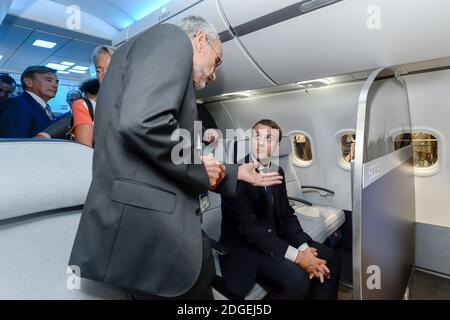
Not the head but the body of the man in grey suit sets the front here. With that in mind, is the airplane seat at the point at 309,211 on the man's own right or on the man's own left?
on the man's own left

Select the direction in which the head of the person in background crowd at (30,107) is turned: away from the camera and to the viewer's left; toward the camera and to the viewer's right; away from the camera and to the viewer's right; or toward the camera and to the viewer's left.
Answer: toward the camera and to the viewer's right

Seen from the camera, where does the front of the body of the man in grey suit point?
to the viewer's right

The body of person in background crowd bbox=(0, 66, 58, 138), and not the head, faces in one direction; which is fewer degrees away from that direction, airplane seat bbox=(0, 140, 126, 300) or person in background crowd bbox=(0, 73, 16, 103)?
the airplane seat

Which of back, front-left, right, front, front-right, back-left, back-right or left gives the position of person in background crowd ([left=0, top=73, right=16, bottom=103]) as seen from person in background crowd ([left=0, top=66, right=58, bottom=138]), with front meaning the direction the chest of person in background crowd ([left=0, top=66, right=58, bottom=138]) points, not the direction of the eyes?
back-left

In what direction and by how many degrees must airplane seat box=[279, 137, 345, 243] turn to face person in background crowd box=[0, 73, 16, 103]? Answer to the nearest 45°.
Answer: approximately 135° to its right

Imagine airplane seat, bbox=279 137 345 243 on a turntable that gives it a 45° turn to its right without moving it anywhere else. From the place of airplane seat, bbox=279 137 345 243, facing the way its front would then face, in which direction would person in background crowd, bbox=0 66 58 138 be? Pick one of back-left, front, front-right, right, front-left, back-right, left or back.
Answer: front-right
